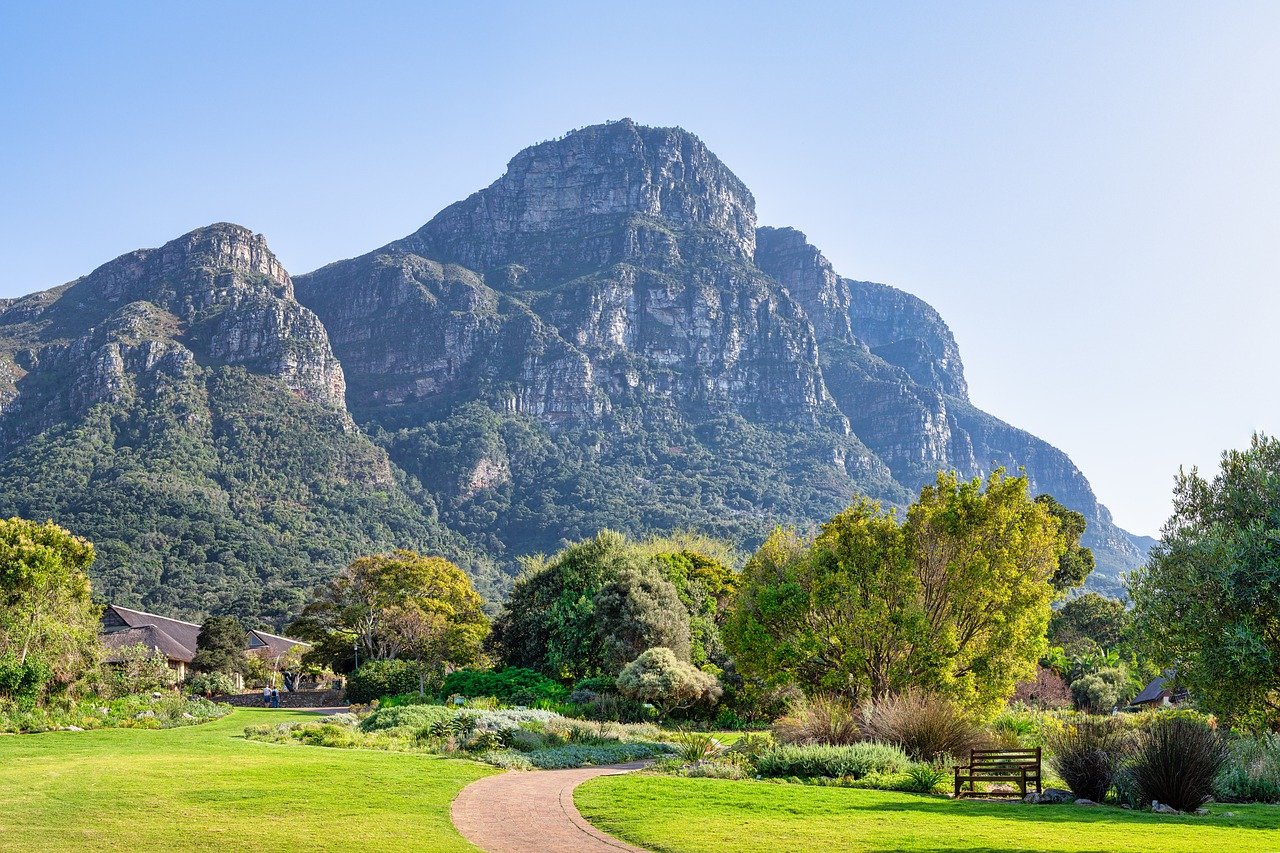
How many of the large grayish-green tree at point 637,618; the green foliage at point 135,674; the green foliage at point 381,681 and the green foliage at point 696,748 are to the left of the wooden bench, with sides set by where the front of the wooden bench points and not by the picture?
0

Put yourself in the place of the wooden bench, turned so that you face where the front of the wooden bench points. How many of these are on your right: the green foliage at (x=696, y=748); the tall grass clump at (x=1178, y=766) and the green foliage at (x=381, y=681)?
2

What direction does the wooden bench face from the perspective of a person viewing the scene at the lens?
facing the viewer and to the left of the viewer

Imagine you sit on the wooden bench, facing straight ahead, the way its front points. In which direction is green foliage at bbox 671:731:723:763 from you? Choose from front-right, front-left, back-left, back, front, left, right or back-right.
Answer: right

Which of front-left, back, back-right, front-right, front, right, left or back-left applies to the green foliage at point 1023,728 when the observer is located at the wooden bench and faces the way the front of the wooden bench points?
back-right

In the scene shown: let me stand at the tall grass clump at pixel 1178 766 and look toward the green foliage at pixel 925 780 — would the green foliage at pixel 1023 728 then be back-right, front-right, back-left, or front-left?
front-right

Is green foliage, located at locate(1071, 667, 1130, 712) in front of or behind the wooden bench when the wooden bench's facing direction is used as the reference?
behind

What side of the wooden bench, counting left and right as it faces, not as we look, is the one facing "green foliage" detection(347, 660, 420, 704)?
right

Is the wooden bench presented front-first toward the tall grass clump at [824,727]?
no

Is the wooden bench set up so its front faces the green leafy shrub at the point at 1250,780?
no
